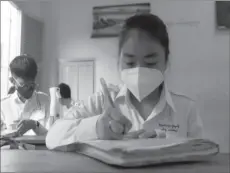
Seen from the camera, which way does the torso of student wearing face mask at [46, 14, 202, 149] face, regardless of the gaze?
toward the camera
